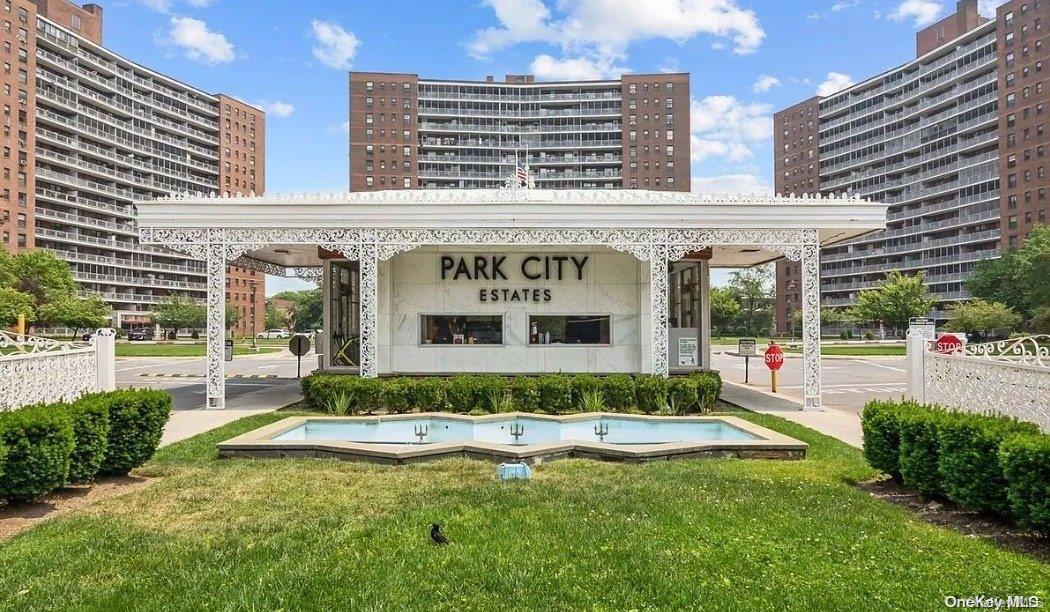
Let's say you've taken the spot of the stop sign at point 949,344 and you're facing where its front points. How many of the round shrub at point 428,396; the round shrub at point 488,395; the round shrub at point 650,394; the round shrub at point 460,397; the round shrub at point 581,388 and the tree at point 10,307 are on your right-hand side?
6

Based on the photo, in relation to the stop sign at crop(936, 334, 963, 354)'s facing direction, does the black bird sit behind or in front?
in front

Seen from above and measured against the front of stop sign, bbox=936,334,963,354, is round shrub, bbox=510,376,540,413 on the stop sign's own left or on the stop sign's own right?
on the stop sign's own right

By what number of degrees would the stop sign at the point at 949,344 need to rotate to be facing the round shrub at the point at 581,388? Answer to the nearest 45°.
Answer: approximately 90° to its right

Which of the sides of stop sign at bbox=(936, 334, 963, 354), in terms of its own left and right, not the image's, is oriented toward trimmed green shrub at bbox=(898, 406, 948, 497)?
front

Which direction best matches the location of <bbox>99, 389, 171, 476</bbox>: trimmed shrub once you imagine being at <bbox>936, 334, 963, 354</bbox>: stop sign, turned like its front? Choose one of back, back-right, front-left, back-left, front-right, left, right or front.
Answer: front-right

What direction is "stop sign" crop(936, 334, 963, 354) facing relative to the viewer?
toward the camera

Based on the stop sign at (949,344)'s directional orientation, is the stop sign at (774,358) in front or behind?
behind

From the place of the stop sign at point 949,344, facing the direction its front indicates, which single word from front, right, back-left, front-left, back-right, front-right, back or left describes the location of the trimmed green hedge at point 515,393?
right

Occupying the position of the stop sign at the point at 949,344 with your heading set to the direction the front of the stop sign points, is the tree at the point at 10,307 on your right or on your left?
on your right

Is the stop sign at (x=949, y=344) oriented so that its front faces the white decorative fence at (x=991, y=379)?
yes

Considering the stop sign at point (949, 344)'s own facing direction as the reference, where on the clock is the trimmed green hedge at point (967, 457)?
The trimmed green hedge is roughly at 12 o'clock from the stop sign.

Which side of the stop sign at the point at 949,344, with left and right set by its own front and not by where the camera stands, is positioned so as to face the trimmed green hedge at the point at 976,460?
front

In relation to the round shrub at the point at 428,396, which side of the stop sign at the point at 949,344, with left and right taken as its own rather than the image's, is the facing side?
right

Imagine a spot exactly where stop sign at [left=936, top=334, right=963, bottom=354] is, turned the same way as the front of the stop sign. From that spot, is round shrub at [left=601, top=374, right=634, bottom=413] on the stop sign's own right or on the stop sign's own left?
on the stop sign's own right
